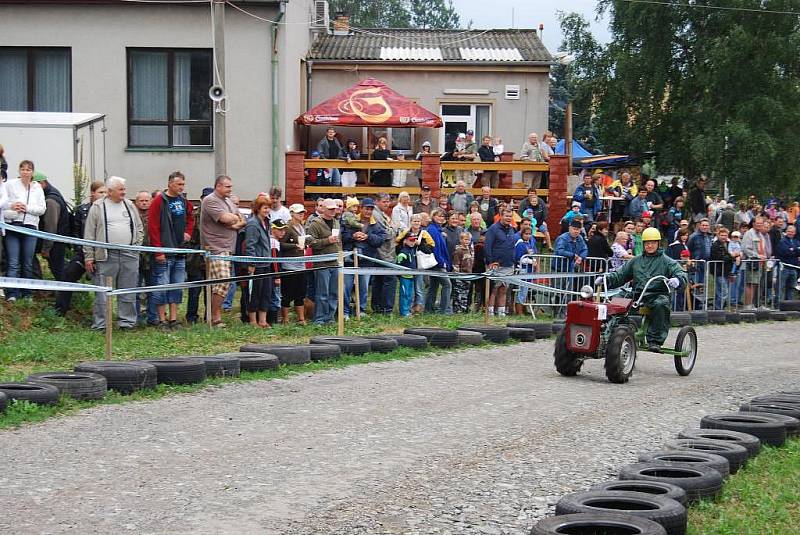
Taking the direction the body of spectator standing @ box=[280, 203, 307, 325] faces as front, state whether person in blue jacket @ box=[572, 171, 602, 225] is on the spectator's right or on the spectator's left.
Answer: on the spectator's left

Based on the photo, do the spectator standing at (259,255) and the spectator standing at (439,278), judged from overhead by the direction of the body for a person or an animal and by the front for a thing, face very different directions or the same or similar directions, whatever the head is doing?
same or similar directions

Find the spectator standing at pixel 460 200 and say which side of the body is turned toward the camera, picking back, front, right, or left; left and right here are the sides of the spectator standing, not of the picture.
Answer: front

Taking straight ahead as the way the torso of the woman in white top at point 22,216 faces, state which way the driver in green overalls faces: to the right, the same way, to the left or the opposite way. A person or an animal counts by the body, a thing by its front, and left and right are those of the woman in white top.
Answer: to the right

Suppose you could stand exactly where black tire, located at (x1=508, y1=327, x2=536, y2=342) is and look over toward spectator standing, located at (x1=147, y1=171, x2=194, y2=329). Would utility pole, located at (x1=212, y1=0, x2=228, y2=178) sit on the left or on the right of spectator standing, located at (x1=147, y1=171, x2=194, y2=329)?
right

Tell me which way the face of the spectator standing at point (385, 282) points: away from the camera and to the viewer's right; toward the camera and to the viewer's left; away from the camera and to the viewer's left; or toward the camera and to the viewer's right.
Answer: toward the camera and to the viewer's right

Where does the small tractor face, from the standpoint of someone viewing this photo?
facing the viewer and to the left of the viewer

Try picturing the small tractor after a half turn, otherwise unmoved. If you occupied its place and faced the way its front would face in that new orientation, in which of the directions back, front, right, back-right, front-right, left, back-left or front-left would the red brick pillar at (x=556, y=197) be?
front-left

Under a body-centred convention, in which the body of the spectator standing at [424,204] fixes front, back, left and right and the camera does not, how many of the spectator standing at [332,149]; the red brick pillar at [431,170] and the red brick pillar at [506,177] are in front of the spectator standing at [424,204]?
0

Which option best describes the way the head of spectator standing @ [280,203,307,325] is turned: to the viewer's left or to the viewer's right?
to the viewer's right

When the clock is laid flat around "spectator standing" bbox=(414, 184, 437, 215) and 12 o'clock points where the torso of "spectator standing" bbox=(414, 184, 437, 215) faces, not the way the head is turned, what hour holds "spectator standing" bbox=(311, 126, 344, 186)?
"spectator standing" bbox=(311, 126, 344, 186) is roughly at 5 o'clock from "spectator standing" bbox=(414, 184, 437, 215).

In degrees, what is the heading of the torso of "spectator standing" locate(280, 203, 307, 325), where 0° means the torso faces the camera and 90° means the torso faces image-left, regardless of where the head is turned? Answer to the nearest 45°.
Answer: approximately 315°

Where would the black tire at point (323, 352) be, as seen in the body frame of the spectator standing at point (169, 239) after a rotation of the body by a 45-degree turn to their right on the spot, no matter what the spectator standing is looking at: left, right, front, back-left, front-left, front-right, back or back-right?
front-left

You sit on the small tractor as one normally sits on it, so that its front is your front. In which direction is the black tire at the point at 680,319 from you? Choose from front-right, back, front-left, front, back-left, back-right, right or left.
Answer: back-right

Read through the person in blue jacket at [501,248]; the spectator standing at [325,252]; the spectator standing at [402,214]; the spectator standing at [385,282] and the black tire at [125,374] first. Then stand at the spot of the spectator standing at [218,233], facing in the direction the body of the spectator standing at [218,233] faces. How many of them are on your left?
4

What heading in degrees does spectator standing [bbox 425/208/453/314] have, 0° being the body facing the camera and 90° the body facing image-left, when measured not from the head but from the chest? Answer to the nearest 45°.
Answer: approximately 315°

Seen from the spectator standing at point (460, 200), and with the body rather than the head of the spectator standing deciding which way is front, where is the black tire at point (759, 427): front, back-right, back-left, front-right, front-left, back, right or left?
front

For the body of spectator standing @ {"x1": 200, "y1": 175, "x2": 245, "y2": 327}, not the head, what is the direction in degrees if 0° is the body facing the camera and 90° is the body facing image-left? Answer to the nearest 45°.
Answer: approximately 315°

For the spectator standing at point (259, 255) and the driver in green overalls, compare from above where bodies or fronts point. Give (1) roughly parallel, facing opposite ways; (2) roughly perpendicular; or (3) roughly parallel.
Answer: roughly perpendicular

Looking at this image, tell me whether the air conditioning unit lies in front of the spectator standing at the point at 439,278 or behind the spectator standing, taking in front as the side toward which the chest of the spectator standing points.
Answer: behind

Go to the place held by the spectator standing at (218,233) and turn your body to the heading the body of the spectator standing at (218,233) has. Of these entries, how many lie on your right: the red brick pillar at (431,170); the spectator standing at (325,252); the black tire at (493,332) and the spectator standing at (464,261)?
0

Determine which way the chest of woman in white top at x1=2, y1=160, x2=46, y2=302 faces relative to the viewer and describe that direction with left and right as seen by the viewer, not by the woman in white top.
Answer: facing the viewer
